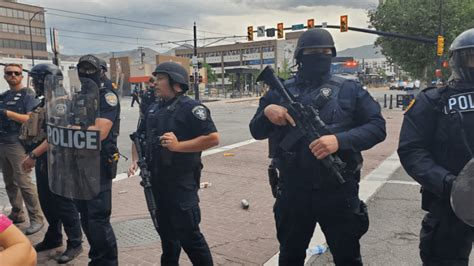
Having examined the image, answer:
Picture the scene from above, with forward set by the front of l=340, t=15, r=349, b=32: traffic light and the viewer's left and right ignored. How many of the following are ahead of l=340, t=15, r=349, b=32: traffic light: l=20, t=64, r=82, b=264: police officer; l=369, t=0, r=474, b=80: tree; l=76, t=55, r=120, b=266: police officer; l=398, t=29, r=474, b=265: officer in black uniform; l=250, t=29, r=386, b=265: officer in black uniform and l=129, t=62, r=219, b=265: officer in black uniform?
5

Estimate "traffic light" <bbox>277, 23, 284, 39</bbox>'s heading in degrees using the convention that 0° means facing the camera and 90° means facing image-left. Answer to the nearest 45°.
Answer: approximately 0°

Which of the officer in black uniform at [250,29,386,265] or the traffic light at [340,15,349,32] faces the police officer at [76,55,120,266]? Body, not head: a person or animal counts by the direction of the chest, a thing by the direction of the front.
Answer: the traffic light

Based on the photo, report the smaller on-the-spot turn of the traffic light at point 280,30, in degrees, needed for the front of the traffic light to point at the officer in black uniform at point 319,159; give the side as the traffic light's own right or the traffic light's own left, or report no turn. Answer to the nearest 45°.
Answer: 0° — it already faces them

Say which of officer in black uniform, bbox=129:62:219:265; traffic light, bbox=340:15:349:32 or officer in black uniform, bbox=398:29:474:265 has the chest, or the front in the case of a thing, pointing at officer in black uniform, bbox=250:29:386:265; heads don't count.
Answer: the traffic light

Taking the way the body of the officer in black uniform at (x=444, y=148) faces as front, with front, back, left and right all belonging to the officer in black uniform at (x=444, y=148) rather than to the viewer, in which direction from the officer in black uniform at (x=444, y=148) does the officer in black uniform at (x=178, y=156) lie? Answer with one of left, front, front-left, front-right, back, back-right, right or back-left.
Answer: back-right

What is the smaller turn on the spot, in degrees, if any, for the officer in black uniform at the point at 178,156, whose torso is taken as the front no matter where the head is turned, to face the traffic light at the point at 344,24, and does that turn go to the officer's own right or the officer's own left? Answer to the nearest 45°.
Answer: approximately 180°

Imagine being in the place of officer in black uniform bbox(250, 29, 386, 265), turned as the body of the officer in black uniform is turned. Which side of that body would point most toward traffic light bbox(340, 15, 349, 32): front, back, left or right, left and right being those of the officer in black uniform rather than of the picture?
back

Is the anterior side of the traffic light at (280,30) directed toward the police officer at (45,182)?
yes
